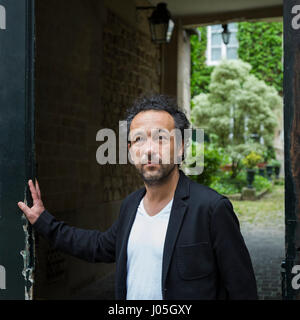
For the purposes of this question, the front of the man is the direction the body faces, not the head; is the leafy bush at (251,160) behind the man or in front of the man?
behind

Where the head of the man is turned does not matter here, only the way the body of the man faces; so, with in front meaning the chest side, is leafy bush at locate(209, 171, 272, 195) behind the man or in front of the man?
behind

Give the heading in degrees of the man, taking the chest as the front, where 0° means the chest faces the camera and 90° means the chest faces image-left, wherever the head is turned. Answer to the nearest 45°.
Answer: approximately 45°

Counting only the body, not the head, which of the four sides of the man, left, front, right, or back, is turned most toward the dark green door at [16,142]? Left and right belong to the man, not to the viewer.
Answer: right

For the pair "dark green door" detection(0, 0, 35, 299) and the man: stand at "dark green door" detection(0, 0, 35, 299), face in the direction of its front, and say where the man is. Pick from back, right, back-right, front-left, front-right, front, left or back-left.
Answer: front-left

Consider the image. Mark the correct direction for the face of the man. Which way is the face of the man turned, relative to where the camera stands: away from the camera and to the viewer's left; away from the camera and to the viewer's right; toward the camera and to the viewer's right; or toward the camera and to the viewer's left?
toward the camera and to the viewer's left

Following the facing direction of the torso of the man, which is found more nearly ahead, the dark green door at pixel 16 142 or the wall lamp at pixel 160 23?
the dark green door
